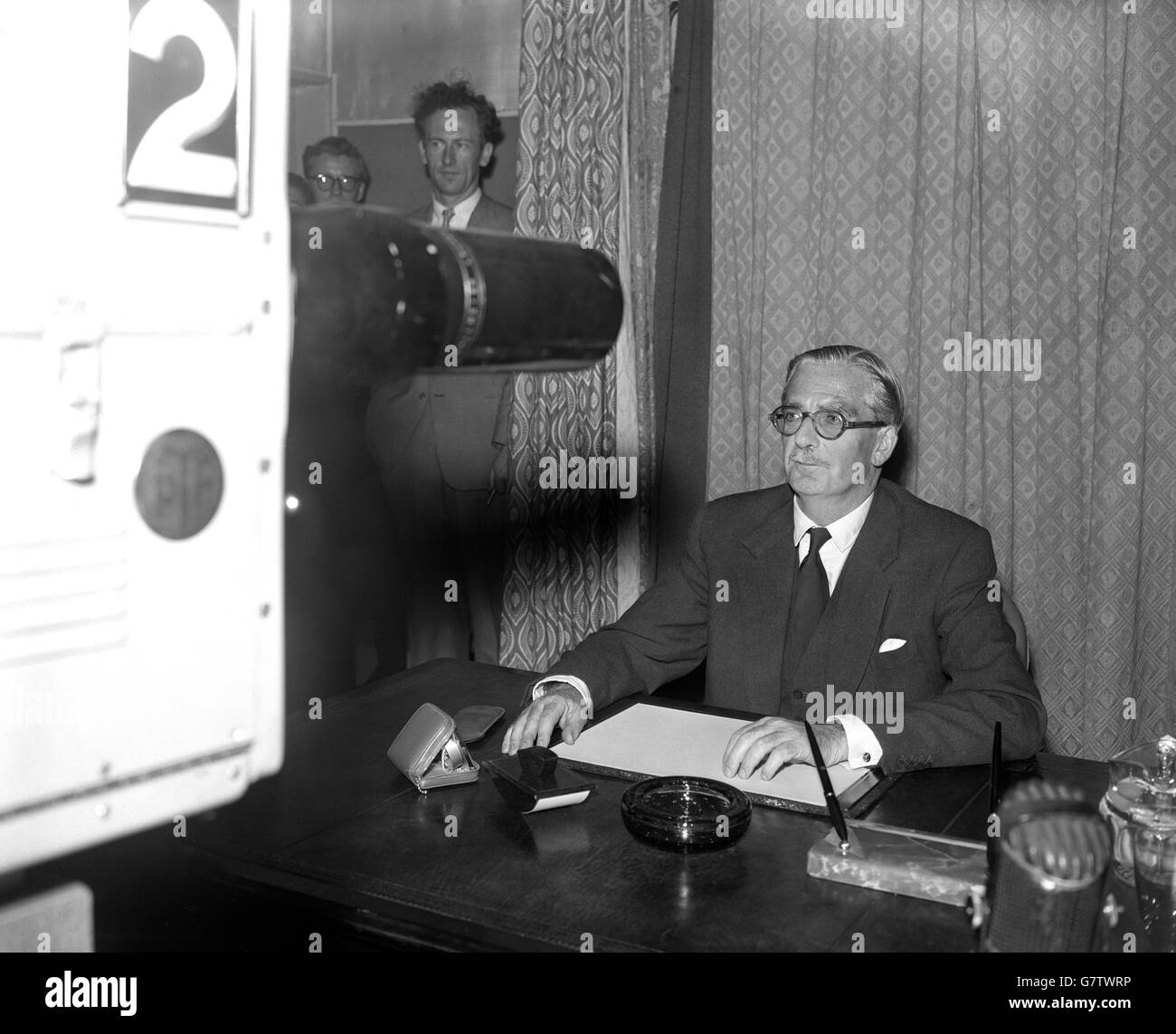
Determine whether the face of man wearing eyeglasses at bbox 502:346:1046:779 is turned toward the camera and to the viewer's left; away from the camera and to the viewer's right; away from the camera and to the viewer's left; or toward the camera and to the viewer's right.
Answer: toward the camera and to the viewer's left

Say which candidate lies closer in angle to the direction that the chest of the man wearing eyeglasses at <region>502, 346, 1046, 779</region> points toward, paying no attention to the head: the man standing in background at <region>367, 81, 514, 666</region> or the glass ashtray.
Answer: the glass ashtray

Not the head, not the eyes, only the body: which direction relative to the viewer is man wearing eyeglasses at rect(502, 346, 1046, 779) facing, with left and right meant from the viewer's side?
facing the viewer and to the left of the viewer

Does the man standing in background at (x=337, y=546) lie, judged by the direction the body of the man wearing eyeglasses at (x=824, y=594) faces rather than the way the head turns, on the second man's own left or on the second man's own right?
on the second man's own right

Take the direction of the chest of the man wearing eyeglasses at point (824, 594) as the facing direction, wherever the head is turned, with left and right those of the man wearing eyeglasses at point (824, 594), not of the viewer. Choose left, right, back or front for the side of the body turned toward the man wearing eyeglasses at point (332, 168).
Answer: right
